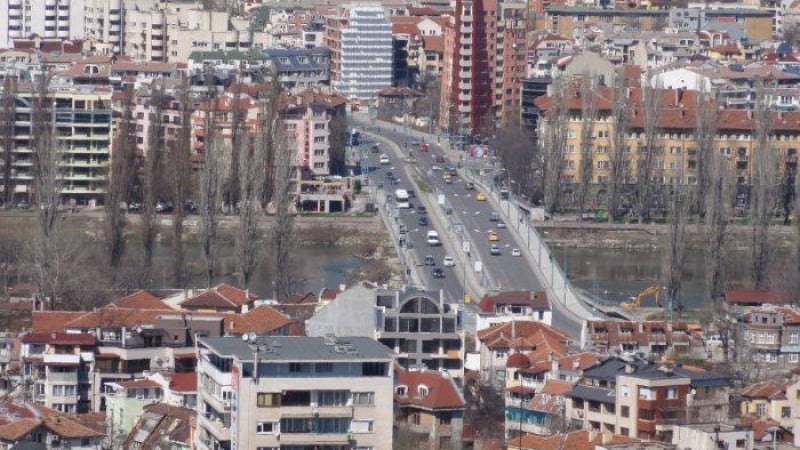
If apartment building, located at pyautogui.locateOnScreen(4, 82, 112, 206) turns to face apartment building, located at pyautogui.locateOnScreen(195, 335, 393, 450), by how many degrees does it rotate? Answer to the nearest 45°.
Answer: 0° — it already faces it

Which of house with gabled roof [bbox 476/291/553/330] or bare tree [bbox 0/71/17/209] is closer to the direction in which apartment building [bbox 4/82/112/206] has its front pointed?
the house with gabled roof

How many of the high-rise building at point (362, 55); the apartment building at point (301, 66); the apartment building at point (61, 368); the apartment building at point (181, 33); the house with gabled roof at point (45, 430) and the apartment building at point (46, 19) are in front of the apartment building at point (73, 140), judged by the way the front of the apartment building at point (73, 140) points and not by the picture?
2

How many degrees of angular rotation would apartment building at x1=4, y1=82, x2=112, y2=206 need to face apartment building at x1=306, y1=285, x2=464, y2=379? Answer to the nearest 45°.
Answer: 0° — it already faces it

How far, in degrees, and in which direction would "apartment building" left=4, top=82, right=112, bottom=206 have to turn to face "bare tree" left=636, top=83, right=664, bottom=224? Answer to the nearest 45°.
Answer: approximately 90° to its left

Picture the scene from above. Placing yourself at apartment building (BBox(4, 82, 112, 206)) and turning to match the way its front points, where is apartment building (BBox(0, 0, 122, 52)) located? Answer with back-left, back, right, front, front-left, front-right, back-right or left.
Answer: back

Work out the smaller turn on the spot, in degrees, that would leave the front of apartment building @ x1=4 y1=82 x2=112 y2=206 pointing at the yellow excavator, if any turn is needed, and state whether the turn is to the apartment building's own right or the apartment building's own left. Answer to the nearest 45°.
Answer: approximately 45° to the apartment building's own left

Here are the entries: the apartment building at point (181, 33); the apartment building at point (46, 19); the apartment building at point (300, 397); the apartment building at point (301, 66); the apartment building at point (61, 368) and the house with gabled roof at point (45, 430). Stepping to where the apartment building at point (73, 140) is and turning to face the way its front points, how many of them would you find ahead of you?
3

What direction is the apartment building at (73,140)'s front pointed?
toward the camera

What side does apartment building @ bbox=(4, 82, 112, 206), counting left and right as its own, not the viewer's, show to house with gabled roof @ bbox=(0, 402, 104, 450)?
front

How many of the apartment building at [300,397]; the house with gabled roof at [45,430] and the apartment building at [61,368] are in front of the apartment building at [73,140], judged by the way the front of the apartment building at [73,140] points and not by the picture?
3

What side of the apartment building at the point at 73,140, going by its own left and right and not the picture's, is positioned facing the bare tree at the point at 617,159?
left

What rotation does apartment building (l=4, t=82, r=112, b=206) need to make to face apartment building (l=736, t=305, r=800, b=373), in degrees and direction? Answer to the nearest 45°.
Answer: approximately 45° to its left
